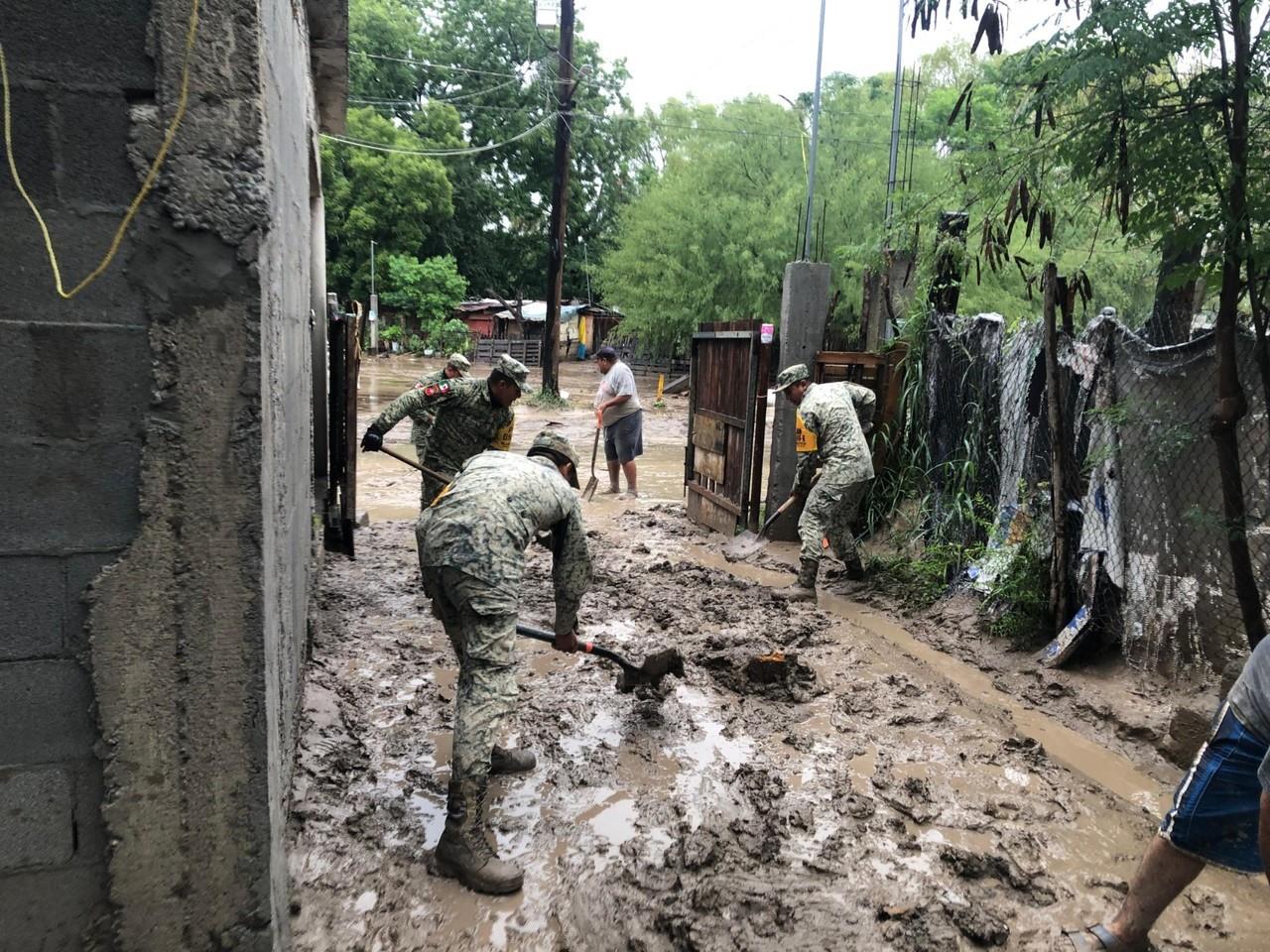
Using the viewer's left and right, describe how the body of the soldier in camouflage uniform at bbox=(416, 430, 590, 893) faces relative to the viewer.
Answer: facing to the right of the viewer

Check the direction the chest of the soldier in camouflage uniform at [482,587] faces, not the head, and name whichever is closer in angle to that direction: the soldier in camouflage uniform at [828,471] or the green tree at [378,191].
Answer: the soldier in camouflage uniform

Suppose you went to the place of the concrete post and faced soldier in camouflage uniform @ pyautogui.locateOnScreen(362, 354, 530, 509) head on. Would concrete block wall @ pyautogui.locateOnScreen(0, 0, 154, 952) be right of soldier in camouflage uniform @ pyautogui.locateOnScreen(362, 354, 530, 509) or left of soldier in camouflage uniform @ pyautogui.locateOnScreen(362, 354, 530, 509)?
left
